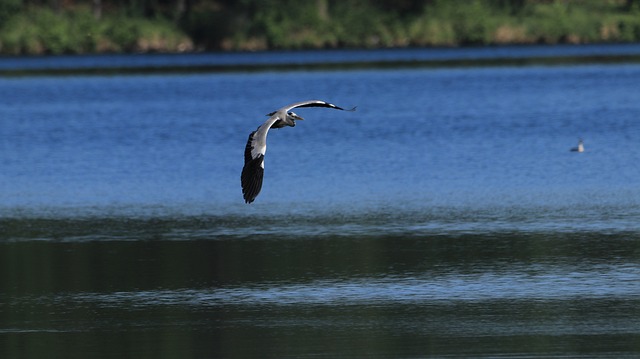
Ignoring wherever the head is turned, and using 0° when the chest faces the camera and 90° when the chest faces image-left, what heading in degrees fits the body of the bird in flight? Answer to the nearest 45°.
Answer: approximately 315°
